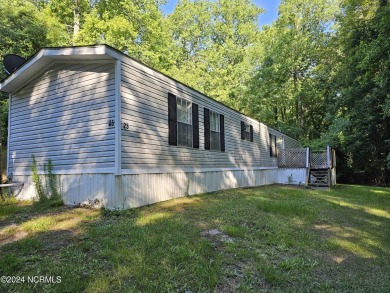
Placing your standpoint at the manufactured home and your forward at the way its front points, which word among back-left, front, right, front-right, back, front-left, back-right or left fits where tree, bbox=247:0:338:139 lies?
left

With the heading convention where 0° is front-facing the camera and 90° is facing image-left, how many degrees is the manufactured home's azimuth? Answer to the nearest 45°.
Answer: approximately 315°

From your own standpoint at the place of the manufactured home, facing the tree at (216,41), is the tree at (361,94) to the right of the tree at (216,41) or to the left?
right

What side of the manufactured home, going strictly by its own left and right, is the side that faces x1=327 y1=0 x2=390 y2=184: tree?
left

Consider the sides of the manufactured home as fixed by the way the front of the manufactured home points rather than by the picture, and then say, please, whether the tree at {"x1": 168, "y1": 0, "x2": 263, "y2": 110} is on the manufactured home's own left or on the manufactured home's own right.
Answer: on the manufactured home's own left

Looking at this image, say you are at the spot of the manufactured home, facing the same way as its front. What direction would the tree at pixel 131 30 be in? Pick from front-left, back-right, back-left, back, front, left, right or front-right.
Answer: back-left
